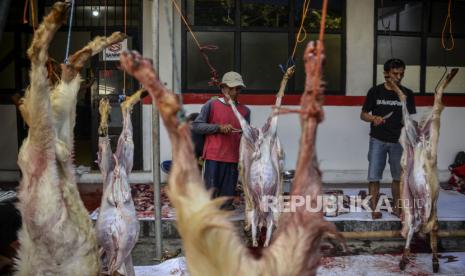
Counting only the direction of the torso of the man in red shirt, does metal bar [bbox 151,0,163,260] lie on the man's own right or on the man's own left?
on the man's own right

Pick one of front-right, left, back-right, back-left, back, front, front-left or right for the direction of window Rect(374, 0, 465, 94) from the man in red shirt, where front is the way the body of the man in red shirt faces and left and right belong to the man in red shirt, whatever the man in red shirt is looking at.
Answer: left

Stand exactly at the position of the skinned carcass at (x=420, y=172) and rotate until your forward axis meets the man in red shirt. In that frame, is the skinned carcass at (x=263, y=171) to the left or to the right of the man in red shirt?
left

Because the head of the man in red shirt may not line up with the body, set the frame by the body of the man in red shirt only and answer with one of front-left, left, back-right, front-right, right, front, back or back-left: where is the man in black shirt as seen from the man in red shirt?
front-left

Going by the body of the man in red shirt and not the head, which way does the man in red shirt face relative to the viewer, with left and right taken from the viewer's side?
facing the viewer and to the right of the viewer

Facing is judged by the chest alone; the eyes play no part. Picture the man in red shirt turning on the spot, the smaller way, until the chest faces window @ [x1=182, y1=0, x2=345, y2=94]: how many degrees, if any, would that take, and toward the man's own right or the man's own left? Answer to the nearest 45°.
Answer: approximately 135° to the man's own left

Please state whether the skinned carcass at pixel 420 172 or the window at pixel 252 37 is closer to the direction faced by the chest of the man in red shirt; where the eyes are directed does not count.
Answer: the skinned carcass

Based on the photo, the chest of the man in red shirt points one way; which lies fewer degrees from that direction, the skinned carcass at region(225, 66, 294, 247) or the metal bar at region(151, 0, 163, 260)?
the skinned carcass

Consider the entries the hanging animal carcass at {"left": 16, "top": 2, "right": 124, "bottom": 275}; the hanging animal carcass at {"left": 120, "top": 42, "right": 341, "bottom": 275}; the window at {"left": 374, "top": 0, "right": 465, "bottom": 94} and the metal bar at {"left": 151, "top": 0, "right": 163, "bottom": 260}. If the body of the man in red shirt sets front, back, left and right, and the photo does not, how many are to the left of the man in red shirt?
1

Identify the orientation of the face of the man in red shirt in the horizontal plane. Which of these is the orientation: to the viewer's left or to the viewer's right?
to the viewer's right
